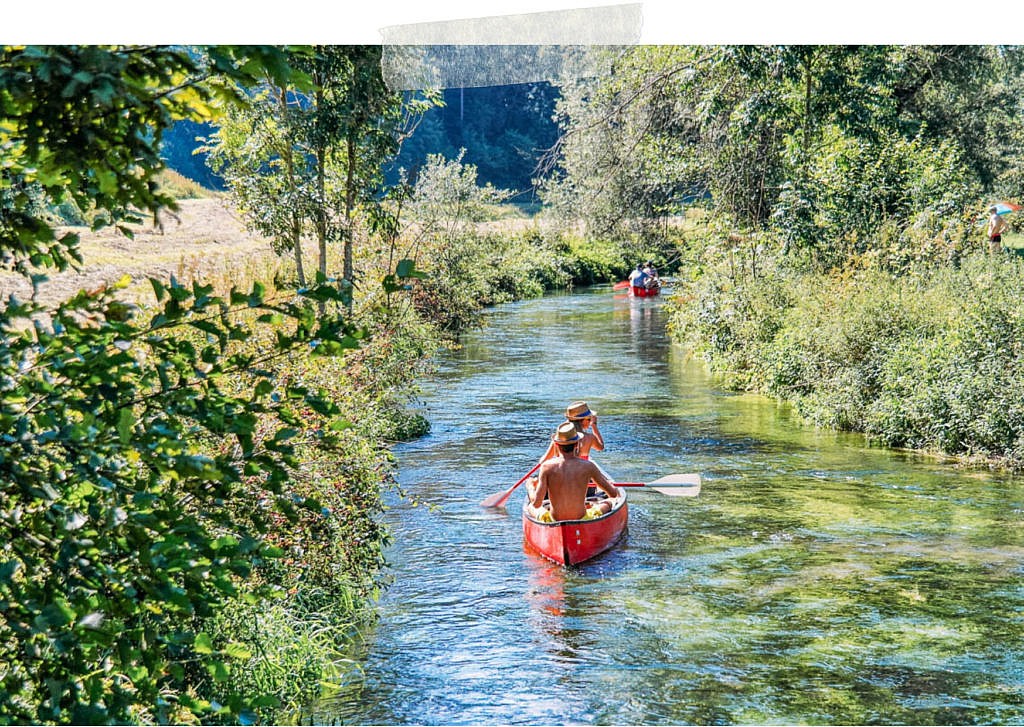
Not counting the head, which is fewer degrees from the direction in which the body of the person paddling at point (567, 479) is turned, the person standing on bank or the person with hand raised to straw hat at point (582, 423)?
the person with hand raised to straw hat

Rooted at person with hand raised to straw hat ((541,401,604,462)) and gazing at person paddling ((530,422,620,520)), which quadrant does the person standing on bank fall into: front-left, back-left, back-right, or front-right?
back-left

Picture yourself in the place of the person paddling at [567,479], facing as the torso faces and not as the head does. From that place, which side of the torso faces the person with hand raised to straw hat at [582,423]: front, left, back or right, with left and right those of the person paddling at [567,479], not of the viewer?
front

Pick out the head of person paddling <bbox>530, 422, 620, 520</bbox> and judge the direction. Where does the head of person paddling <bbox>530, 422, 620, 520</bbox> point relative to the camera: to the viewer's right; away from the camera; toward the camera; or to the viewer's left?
away from the camera

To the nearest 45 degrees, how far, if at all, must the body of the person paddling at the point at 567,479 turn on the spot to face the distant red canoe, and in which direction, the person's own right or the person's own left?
0° — they already face it

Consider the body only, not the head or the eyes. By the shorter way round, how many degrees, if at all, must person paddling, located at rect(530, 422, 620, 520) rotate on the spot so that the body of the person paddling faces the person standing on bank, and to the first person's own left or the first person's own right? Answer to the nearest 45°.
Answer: approximately 45° to the first person's own right

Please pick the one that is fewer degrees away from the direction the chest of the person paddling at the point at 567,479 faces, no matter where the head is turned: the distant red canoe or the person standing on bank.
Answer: the distant red canoe

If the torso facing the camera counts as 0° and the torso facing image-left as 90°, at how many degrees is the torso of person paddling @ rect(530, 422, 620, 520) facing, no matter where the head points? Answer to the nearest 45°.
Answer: approximately 180°
